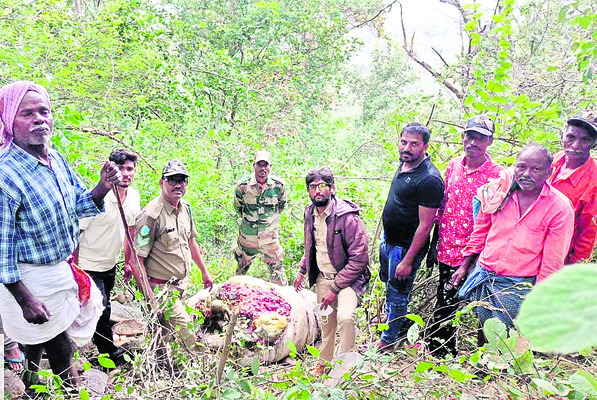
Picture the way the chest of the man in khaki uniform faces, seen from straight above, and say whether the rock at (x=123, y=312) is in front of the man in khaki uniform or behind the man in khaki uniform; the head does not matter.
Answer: behind

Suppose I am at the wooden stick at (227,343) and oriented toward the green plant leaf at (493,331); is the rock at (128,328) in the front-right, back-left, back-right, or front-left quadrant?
back-left

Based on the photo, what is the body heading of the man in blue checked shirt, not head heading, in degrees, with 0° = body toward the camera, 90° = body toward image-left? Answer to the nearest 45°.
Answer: approximately 315°

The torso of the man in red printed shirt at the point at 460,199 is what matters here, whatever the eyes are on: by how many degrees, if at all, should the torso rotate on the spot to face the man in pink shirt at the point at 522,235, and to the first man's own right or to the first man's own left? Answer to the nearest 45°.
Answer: approximately 90° to the first man's own left

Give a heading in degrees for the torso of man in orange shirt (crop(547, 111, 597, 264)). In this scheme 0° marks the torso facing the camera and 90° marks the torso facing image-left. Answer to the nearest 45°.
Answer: approximately 45°

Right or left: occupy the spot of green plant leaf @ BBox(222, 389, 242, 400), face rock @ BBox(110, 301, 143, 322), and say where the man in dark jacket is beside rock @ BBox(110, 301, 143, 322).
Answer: right

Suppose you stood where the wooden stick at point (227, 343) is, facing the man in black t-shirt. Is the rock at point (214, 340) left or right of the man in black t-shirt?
left

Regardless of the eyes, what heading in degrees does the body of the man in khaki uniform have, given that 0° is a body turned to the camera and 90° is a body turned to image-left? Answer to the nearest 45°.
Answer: approximately 315°

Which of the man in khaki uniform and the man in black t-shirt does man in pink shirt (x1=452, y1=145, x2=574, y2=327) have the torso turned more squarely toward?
the man in khaki uniform
